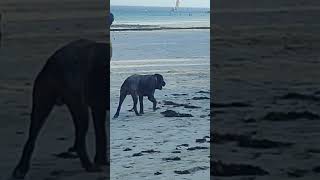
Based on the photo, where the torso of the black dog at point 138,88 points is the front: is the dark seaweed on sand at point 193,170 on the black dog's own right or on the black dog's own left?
on the black dog's own right

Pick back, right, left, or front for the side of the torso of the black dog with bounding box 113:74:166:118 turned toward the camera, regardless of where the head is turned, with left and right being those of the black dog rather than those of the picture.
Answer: right
